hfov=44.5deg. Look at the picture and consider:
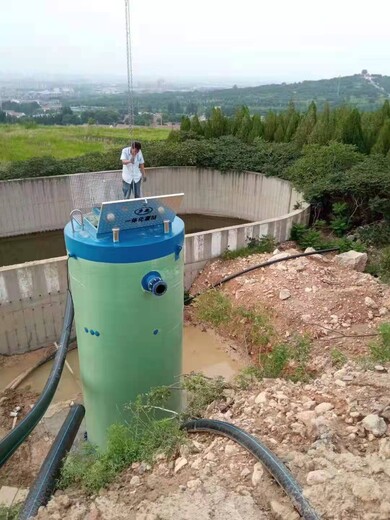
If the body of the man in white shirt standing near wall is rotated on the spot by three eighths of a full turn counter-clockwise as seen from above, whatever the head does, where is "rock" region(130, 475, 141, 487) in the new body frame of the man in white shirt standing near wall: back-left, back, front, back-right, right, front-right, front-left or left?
back-right

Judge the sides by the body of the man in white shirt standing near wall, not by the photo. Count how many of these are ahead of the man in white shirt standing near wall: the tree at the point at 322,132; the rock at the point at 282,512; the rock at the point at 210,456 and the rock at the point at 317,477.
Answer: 3

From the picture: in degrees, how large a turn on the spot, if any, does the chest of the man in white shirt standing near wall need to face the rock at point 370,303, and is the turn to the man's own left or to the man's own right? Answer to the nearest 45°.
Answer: approximately 90° to the man's own left

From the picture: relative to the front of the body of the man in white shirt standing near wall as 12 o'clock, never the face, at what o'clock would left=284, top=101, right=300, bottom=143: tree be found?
The tree is roughly at 7 o'clock from the man in white shirt standing near wall.

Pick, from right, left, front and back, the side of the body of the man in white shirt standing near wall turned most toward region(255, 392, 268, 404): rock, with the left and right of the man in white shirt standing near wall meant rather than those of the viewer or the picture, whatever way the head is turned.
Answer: front

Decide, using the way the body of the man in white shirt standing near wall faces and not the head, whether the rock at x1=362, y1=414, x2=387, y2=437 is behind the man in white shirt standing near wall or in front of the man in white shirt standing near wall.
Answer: in front

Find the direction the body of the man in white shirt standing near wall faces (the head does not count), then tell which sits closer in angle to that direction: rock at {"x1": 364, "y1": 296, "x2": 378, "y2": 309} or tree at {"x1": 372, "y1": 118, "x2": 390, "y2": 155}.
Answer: the rock

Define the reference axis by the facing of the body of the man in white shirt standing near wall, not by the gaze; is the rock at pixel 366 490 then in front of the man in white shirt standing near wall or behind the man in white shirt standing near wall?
in front

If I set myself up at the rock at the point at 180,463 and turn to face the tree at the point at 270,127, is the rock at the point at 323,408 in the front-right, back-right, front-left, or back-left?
front-right

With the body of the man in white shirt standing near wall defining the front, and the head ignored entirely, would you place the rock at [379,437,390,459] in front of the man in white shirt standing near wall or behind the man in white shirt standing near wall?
in front

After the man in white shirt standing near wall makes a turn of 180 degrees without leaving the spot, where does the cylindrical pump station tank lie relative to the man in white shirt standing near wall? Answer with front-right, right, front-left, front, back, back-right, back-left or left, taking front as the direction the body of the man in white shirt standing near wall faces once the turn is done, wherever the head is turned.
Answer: back

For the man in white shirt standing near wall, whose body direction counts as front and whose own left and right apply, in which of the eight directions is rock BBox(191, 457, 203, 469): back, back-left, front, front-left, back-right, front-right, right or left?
front

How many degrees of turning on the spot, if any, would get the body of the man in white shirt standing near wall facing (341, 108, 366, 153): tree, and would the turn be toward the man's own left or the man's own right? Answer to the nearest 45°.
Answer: approximately 135° to the man's own left

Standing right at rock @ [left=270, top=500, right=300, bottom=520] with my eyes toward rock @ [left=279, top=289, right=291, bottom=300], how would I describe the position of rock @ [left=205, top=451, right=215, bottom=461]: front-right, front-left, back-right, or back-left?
front-left

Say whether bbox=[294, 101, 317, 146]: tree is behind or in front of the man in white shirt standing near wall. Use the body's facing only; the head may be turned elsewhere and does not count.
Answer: behind

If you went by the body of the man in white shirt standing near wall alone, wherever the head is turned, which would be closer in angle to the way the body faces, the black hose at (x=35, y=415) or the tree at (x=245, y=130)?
the black hose

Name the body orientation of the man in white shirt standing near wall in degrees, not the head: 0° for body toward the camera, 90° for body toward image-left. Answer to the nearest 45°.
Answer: approximately 0°

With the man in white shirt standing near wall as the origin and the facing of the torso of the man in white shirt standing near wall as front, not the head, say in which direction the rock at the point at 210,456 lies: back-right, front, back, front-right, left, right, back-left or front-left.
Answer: front
